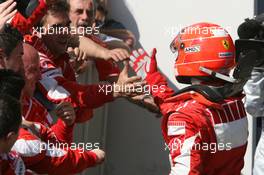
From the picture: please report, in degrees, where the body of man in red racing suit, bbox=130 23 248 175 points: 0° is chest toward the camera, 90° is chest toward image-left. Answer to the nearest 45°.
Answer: approximately 135°
